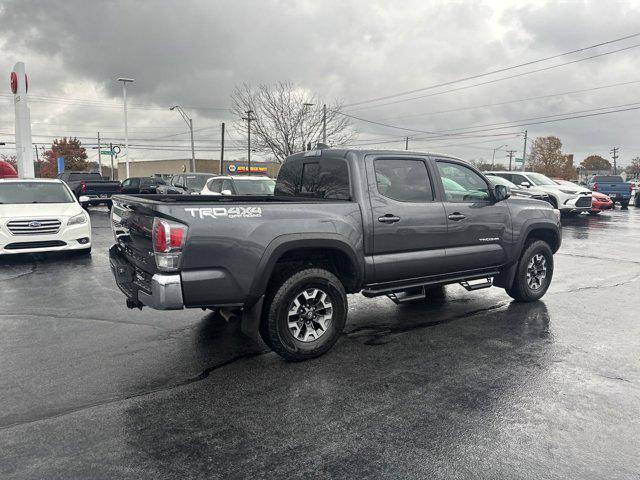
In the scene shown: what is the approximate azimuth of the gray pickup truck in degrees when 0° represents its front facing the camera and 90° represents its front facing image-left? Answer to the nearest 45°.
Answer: approximately 225°

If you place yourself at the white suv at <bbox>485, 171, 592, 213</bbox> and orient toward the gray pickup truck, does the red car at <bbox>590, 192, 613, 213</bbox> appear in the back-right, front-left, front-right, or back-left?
back-left

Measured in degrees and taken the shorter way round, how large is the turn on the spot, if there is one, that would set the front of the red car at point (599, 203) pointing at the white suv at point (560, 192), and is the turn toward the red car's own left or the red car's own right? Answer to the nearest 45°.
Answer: approximately 45° to the red car's own right

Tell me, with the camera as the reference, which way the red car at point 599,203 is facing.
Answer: facing the viewer and to the right of the viewer

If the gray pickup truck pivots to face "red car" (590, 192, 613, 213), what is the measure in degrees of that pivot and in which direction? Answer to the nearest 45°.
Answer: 0° — it already faces it

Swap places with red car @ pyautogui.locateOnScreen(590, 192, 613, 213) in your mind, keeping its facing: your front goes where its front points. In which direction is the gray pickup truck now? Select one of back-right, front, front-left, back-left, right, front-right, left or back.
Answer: front-right

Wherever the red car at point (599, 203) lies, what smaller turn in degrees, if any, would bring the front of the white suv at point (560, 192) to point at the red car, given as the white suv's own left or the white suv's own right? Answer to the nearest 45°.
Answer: approximately 90° to the white suv's own left

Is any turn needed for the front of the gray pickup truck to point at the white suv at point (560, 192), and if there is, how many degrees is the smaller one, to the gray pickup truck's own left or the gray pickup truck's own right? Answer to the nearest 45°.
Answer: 0° — it already faces it

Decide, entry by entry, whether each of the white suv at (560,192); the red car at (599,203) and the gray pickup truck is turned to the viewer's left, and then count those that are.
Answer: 0

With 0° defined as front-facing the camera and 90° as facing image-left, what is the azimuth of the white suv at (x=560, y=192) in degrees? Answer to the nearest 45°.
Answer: approximately 315°

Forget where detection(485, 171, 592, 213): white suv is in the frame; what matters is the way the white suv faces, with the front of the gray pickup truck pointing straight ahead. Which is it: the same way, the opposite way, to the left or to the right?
to the right
